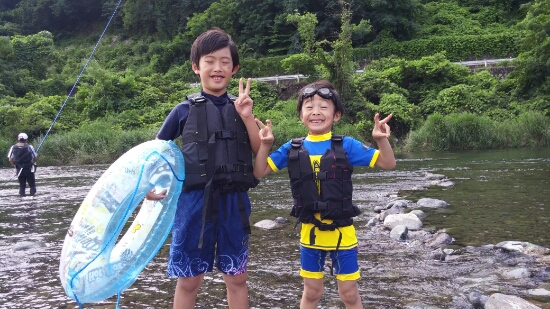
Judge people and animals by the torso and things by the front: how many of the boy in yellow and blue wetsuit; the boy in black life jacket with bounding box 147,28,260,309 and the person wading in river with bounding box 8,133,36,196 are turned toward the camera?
2

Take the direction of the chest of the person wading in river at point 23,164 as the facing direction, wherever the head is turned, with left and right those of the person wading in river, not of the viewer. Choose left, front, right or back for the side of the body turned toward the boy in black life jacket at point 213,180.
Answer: back

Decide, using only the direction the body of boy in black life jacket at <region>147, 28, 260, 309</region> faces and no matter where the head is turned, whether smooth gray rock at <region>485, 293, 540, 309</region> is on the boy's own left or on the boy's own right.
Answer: on the boy's own left

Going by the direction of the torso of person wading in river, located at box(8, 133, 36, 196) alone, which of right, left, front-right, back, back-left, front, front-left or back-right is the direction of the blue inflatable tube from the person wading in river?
back

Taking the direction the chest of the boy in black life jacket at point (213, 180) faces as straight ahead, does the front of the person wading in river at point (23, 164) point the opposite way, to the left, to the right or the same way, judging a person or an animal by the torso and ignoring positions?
the opposite way

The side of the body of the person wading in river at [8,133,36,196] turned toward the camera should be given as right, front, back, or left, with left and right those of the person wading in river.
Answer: back

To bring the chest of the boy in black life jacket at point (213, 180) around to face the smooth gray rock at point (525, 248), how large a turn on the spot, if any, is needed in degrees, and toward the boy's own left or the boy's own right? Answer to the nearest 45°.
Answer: approximately 135° to the boy's own left

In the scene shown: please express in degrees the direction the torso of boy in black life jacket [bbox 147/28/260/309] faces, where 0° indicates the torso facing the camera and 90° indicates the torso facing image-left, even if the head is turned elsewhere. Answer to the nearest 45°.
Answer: approximately 0°
